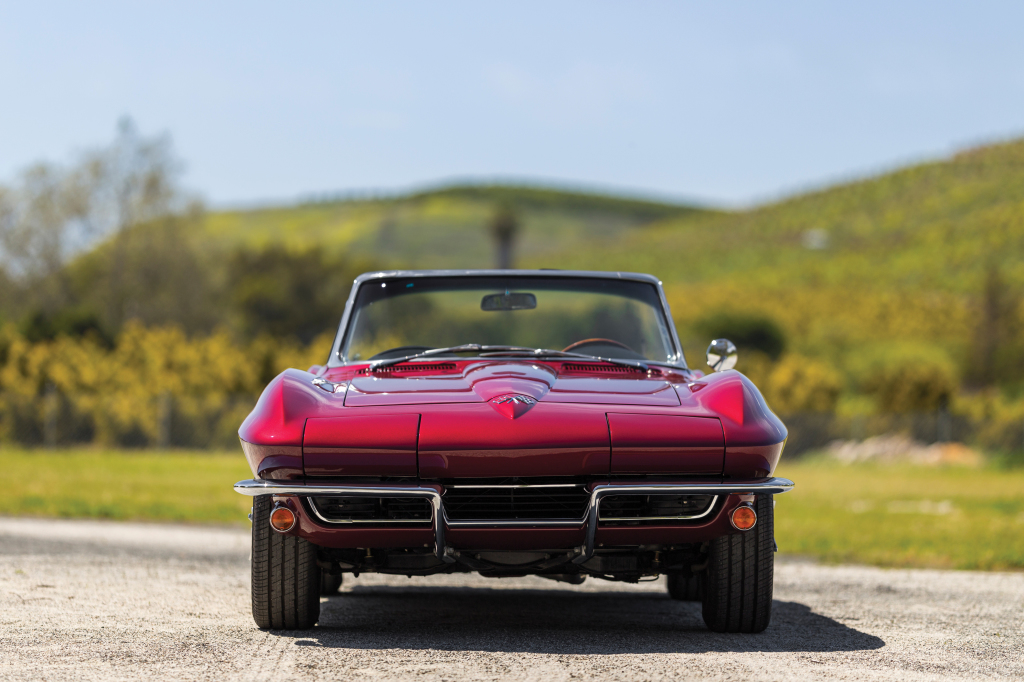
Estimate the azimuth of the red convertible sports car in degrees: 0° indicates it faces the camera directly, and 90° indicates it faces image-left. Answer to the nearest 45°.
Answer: approximately 0°

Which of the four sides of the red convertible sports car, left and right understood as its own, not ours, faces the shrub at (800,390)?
back

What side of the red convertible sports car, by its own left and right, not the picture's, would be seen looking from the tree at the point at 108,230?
back
